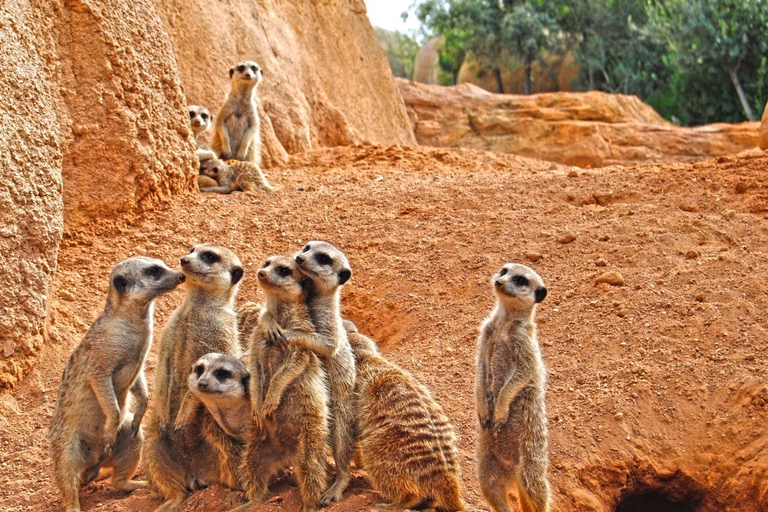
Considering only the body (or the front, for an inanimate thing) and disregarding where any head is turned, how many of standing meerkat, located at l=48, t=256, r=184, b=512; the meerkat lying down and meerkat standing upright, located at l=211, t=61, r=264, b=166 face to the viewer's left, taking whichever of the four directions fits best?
1

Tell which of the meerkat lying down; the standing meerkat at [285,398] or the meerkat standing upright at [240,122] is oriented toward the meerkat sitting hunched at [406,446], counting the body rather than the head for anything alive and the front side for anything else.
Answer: the meerkat standing upright

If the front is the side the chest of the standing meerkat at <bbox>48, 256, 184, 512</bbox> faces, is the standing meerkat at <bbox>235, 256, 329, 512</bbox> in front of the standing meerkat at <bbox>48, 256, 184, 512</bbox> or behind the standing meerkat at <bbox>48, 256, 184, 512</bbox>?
in front

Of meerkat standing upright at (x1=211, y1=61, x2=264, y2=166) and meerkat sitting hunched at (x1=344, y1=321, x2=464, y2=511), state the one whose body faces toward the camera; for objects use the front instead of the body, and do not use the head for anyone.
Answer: the meerkat standing upright

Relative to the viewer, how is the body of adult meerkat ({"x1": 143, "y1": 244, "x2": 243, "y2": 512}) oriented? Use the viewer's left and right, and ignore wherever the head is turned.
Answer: facing the viewer and to the left of the viewer

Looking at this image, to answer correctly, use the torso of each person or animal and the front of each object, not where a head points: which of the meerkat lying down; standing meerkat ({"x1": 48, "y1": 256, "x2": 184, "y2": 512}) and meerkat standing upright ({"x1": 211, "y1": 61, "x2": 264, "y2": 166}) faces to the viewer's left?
the meerkat lying down

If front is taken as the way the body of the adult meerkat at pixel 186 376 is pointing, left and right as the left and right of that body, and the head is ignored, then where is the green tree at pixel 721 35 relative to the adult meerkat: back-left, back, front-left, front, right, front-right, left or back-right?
back

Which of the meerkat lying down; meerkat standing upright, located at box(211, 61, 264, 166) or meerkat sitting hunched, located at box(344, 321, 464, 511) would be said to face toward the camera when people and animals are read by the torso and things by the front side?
the meerkat standing upright

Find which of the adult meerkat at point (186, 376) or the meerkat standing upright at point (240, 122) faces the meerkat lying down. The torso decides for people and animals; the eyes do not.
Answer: the meerkat standing upright

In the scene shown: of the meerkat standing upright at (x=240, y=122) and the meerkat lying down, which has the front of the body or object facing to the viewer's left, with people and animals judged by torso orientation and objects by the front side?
the meerkat lying down

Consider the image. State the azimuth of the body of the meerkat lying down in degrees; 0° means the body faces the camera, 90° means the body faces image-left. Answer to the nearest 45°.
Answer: approximately 90°

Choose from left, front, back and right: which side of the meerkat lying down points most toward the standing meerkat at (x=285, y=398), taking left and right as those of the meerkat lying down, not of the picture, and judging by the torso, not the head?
left

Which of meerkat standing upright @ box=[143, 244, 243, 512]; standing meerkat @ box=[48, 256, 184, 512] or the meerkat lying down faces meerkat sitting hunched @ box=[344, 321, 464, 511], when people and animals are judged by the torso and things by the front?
standing meerkat @ box=[48, 256, 184, 512]

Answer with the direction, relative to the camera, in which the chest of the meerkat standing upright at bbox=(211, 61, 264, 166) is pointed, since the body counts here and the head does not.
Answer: toward the camera
